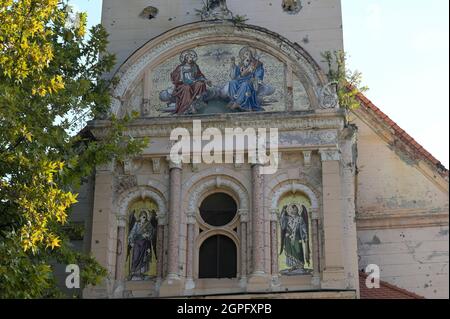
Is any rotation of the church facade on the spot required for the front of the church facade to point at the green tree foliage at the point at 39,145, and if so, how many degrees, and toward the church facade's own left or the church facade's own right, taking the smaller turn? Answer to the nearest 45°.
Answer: approximately 45° to the church facade's own right

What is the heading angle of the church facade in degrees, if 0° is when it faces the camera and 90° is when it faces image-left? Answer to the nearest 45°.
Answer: approximately 0°
